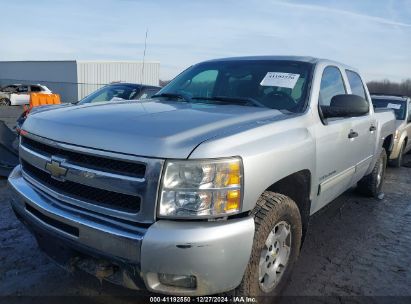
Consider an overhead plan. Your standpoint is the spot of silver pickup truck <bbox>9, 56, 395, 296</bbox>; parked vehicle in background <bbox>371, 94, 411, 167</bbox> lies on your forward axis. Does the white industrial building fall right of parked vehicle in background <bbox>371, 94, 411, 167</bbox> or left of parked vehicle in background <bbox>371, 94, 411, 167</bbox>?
left

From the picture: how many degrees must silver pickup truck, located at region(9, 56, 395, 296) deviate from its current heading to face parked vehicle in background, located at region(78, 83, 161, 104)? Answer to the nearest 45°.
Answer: approximately 135° to its right

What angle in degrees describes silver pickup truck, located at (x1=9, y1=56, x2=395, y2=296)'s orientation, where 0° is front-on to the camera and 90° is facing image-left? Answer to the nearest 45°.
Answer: approximately 45°

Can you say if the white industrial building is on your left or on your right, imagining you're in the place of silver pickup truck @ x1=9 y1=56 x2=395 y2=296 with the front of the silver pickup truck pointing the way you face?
on your right

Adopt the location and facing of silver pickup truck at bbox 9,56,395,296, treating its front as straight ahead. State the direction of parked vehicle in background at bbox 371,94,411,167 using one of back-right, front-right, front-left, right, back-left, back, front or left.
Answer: back

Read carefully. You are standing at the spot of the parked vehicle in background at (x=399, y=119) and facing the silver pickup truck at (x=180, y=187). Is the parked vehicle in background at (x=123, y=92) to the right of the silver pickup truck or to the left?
right
